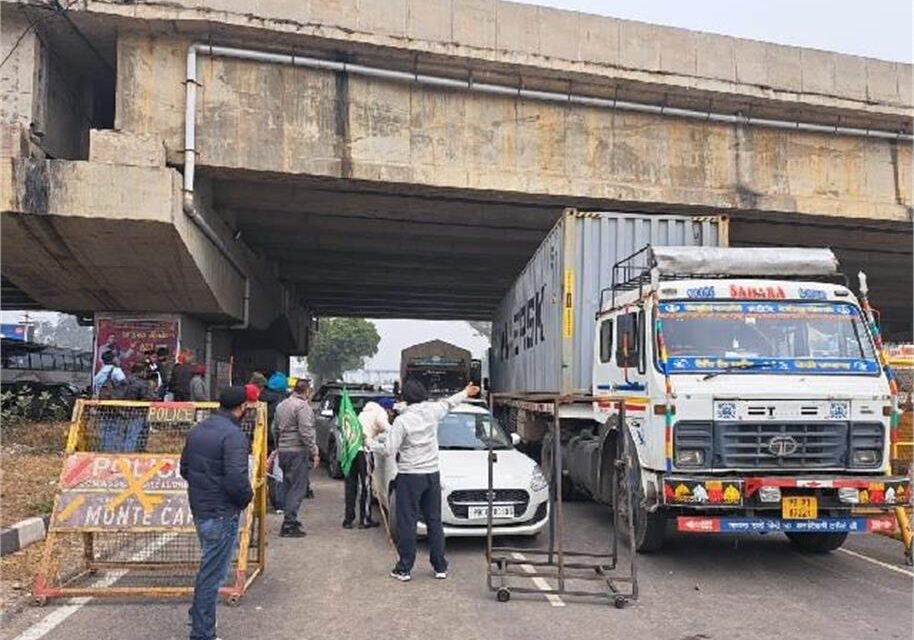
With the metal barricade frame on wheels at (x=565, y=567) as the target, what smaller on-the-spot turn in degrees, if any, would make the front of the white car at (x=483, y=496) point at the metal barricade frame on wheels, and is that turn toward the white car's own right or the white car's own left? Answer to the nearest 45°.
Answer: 0° — it already faces it

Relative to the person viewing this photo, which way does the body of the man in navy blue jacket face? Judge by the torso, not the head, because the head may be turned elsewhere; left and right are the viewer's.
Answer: facing away from the viewer and to the right of the viewer

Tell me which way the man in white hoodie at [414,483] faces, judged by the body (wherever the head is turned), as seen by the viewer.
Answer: away from the camera

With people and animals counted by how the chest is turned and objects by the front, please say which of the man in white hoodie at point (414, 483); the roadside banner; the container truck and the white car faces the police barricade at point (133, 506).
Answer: the roadside banner

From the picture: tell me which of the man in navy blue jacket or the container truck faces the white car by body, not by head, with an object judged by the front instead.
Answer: the man in navy blue jacket

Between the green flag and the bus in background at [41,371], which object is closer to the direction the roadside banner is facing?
the green flag

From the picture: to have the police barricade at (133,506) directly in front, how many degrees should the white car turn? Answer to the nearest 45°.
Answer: approximately 90° to its right

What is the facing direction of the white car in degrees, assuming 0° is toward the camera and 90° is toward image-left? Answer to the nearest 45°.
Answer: approximately 315°

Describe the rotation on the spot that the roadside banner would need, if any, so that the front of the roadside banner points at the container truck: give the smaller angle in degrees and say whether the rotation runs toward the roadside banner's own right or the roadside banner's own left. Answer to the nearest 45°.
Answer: approximately 45° to the roadside banner's own left

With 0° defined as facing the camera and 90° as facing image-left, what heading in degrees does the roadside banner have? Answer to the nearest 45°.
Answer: approximately 0°
